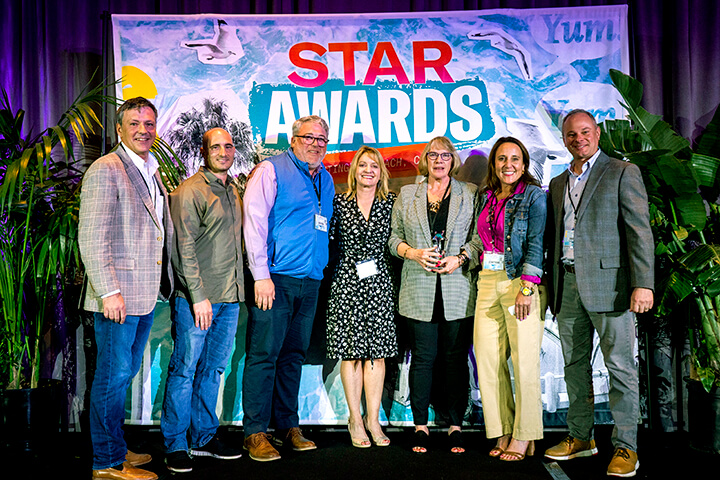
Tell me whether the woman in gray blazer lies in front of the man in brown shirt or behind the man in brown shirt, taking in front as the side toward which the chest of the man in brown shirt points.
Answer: in front

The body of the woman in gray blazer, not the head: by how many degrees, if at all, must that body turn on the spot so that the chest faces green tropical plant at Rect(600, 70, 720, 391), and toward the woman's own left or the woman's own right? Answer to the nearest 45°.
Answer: approximately 90° to the woman's own left

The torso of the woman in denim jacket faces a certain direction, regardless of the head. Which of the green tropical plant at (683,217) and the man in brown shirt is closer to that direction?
the man in brown shirt

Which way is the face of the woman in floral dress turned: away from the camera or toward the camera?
toward the camera

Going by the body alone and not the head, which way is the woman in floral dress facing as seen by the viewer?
toward the camera

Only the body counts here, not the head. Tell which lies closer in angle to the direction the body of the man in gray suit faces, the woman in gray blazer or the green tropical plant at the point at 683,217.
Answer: the woman in gray blazer

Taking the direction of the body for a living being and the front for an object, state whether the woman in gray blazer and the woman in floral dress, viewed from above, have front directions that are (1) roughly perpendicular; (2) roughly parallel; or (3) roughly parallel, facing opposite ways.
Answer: roughly parallel

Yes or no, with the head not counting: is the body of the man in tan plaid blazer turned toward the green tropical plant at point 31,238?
no

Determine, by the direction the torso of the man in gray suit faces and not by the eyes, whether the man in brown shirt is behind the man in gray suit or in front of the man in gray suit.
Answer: in front

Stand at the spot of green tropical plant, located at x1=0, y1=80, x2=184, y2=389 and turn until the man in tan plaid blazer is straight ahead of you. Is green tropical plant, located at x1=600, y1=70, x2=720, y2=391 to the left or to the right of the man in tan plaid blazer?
left

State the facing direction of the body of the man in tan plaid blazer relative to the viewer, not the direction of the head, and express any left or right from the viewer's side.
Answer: facing the viewer and to the right of the viewer

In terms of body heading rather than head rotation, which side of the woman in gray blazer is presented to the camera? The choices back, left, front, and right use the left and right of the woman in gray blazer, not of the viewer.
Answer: front

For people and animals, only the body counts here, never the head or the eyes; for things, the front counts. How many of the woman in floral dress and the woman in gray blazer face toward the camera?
2
